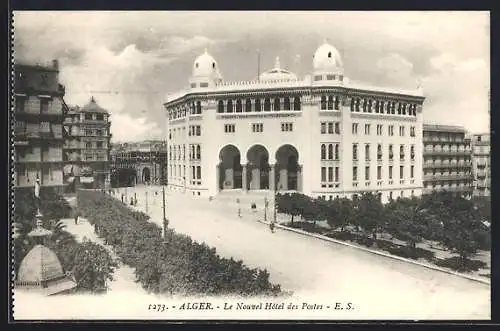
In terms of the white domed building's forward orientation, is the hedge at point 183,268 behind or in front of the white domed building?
in front

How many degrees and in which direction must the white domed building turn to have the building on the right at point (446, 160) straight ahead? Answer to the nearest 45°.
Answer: approximately 90° to its left

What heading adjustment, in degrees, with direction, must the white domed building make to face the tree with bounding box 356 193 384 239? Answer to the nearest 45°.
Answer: approximately 45° to its left

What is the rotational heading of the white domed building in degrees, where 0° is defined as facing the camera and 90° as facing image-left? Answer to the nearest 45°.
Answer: approximately 0°
